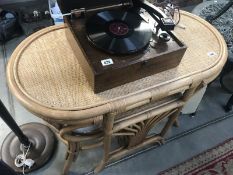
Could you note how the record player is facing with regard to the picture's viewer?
facing the viewer and to the right of the viewer
